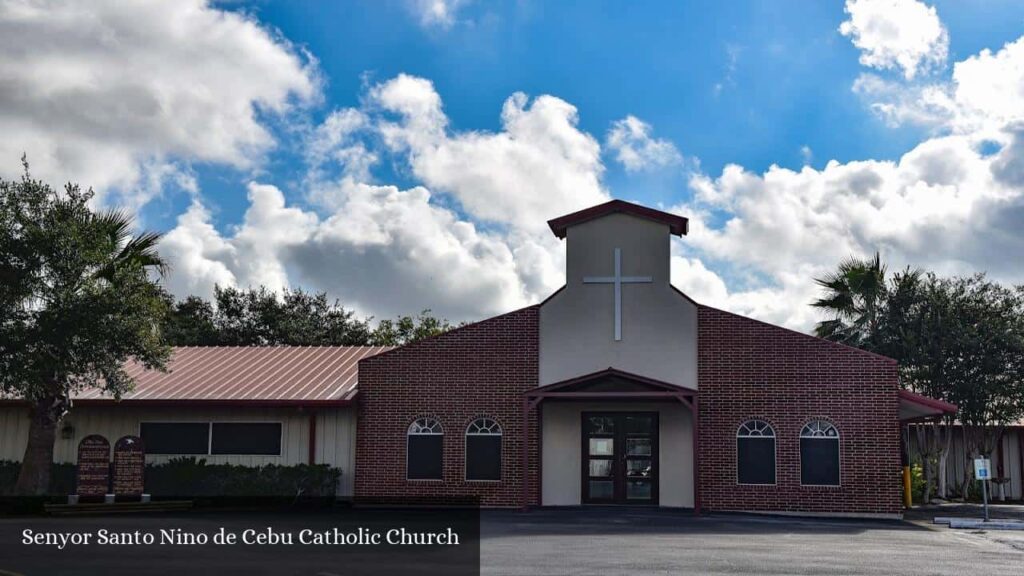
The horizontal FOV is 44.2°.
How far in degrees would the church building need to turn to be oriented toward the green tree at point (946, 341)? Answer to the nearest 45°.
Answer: approximately 135° to its left

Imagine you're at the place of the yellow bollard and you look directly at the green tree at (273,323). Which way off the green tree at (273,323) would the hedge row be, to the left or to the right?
left

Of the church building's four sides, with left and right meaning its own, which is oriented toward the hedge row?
right

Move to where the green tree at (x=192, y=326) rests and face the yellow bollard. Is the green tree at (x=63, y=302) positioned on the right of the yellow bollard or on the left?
right

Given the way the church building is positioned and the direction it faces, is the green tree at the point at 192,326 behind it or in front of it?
behind

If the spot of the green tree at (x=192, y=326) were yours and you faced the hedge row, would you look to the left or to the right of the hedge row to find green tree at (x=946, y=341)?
left

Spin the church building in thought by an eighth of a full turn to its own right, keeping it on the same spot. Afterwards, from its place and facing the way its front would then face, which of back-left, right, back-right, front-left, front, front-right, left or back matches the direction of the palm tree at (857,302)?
back

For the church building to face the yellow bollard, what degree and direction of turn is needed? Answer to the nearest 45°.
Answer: approximately 90° to its left

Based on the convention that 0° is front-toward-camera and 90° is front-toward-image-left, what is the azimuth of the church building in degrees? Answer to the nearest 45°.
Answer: approximately 0°

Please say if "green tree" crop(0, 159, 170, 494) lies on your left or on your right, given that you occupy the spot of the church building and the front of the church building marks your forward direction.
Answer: on your right
